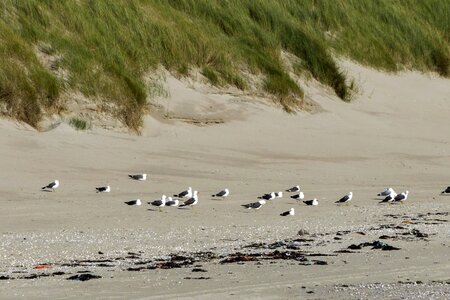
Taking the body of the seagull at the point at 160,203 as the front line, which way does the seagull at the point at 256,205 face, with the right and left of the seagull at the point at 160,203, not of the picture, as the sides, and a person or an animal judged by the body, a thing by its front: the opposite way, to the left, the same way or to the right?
the same way

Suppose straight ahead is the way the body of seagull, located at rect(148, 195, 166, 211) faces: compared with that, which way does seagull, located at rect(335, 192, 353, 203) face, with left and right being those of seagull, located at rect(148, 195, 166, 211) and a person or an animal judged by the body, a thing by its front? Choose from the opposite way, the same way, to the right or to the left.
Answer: the same way

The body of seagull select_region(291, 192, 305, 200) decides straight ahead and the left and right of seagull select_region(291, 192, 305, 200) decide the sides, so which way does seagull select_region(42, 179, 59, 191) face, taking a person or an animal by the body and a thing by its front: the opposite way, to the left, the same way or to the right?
the same way
